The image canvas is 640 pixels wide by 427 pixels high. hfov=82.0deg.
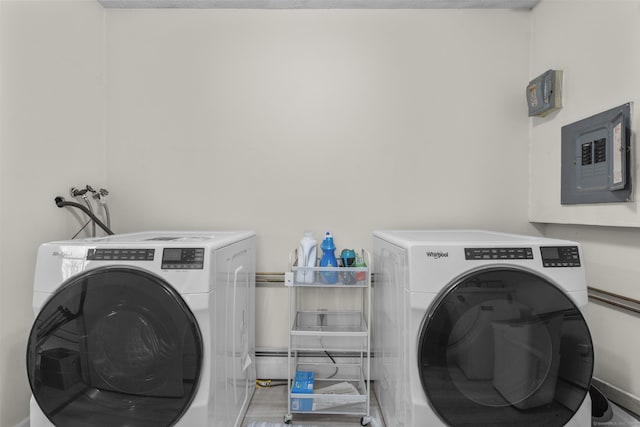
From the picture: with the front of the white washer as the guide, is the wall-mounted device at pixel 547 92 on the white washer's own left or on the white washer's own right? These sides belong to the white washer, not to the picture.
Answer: on the white washer's own left

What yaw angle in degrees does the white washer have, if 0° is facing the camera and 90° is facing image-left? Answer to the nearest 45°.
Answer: approximately 0°

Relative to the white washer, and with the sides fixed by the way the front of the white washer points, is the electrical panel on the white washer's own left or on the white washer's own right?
on the white washer's own left

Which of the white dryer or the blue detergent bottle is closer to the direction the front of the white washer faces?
the white dryer

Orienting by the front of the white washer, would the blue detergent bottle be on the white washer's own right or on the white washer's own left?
on the white washer's own left

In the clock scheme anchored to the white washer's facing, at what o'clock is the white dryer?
The white dryer is roughly at 10 o'clock from the white washer.

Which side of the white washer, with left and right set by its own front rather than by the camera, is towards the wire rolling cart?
left
